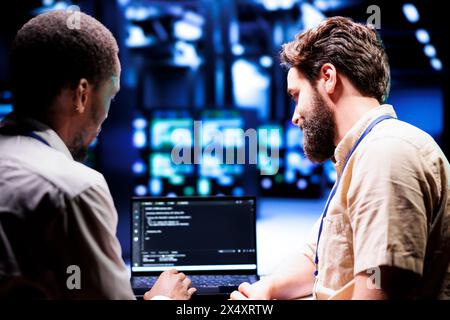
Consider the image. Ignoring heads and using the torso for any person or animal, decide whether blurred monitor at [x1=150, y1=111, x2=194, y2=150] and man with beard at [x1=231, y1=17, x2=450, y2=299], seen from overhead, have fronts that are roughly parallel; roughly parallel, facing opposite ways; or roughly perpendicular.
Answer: roughly perpendicular

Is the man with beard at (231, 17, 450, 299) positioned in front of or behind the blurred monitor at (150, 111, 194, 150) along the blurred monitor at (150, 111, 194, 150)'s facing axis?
in front

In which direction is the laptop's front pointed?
toward the camera

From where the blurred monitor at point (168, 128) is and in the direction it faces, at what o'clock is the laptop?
The laptop is roughly at 12 o'clock from the blurred monitor.

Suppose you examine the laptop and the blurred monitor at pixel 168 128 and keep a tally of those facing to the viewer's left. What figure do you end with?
0

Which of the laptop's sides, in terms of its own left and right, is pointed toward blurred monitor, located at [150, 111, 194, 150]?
back

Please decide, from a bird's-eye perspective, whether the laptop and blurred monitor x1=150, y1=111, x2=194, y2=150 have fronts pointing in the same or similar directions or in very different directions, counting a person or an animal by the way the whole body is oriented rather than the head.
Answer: same or similar directions

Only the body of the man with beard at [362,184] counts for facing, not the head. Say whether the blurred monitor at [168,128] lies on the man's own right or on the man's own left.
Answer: on the man's own right

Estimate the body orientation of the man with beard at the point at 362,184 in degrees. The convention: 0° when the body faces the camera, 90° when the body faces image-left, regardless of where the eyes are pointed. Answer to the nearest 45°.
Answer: approximately 90°

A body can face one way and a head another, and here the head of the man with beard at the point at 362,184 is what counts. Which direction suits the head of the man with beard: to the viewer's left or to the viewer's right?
to the viewer's left

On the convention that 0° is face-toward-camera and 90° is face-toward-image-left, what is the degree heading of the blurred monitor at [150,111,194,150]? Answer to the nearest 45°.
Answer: approximately 0°
